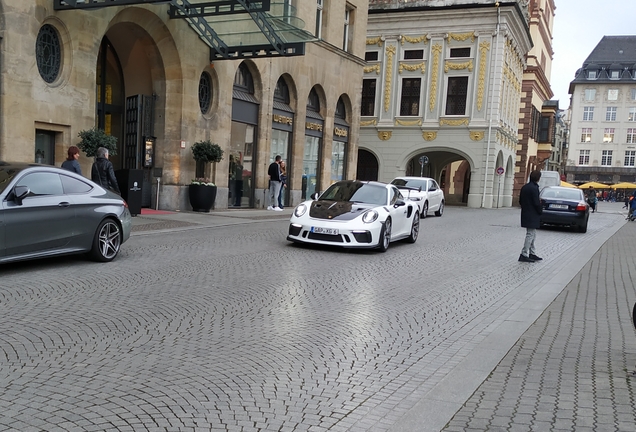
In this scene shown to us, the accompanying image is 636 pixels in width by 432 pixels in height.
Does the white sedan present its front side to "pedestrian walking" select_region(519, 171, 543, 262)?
no

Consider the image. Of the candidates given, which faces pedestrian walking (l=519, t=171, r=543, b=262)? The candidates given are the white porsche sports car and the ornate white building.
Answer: the ornate white building

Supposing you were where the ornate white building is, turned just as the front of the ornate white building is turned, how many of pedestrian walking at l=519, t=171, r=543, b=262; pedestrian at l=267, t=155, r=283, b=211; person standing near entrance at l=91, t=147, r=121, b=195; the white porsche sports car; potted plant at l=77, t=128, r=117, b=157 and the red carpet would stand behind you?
0

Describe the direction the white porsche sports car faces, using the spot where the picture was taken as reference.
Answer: facing the viewer and to the left of the viewer

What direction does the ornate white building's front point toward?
toward the camera

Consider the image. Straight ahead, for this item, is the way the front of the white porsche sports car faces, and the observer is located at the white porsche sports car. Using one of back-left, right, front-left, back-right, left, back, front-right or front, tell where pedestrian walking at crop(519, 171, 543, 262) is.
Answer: back-left

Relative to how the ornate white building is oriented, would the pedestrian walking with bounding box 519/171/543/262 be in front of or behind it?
in front

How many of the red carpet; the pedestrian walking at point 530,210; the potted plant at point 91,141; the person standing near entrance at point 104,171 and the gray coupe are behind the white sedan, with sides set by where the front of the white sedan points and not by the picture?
0

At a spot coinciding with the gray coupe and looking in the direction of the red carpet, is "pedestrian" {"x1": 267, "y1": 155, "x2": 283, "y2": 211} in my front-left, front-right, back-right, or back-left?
front-right

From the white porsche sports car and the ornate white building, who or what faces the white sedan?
the ornate white building

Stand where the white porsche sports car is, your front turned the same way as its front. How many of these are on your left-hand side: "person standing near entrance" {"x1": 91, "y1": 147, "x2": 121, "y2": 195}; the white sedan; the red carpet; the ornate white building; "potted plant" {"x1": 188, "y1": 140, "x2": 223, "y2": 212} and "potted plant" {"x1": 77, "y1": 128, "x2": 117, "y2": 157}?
0

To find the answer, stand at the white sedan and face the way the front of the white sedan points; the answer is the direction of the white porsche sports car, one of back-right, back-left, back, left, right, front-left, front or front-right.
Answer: front-left

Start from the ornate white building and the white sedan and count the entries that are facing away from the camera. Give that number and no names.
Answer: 0

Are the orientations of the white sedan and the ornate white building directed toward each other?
no

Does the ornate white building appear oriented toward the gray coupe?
yes

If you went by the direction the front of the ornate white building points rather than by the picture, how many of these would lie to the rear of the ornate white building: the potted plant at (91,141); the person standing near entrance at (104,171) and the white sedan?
0

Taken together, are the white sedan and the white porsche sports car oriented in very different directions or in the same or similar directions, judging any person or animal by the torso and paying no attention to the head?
same or similar directions

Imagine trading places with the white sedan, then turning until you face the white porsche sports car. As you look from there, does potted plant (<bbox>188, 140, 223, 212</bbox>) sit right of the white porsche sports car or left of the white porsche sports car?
right

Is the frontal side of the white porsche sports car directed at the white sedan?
no

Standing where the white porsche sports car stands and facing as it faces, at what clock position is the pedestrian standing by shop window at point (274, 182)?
The pedestrian standing by shop window is roughly at 4 o'clock from the white porsche sports car.
